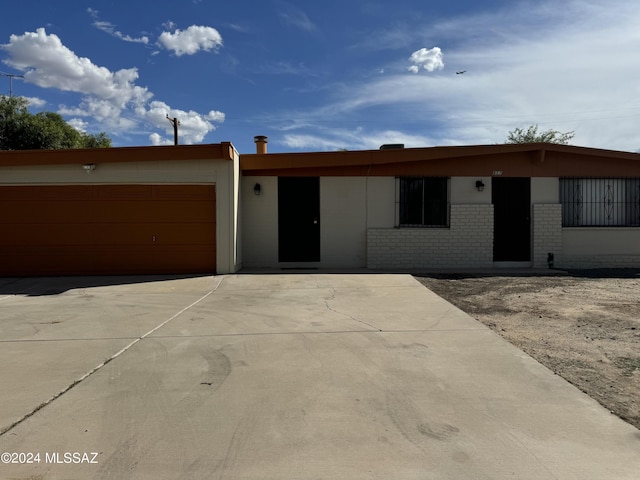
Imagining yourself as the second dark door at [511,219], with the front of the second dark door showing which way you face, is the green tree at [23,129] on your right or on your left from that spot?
on your right

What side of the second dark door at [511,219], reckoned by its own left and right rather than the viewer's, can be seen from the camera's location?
front
